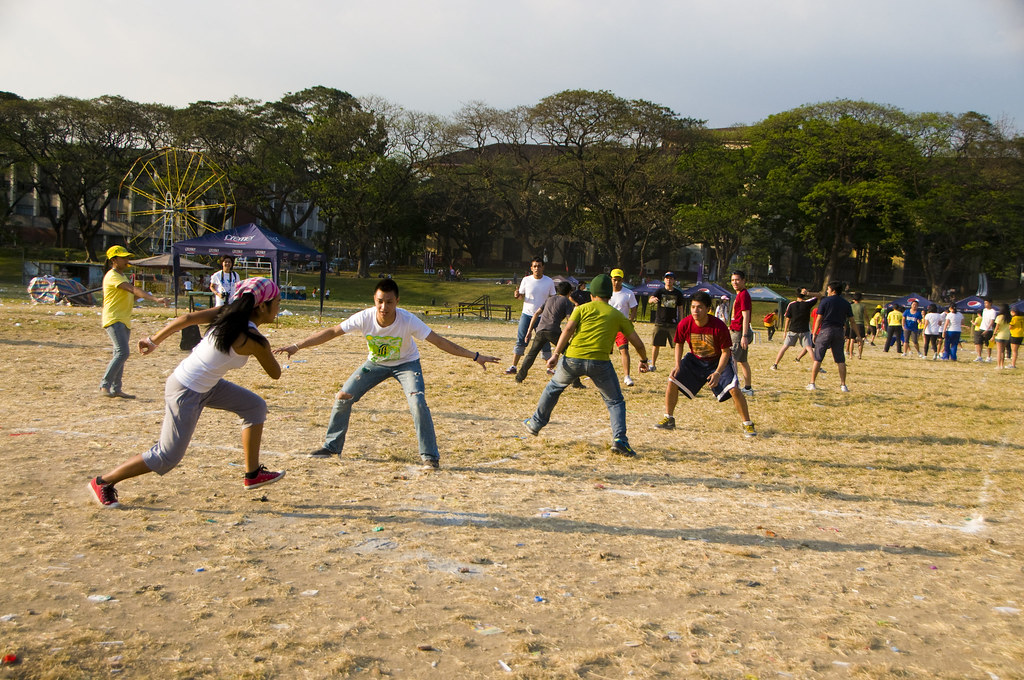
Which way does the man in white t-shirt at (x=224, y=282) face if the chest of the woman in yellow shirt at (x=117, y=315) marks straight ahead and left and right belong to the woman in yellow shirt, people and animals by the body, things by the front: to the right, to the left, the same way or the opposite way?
to the right

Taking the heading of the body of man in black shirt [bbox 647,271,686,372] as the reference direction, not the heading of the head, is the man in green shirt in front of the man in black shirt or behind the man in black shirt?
in front

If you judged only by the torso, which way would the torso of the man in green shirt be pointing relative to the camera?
away from the camera

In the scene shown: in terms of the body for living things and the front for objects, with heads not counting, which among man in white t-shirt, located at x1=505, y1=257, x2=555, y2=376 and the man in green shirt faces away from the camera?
the man in green shirt

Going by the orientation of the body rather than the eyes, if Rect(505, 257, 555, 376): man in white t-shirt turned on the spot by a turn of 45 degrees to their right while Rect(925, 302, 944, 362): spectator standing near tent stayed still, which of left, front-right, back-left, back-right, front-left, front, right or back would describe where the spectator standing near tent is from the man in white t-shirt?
back

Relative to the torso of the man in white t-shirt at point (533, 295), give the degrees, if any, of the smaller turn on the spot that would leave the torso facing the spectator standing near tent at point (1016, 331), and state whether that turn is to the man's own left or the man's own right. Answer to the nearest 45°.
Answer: approximately 135° to the man's own left

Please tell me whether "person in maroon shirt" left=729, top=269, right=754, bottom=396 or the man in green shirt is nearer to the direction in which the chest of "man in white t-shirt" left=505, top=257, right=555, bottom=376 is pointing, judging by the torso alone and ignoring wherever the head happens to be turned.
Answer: the man in green shirt

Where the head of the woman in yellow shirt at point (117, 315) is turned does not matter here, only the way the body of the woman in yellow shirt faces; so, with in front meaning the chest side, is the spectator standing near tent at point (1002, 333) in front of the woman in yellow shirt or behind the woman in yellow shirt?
in front

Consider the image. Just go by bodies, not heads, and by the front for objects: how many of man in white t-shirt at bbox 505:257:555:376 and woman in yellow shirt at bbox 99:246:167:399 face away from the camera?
0

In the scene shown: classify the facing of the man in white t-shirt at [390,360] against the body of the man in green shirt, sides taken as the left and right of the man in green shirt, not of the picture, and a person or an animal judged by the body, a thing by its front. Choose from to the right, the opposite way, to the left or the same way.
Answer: the opposite way

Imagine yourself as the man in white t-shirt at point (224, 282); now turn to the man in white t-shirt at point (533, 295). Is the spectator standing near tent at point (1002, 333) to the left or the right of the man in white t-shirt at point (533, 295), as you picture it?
left

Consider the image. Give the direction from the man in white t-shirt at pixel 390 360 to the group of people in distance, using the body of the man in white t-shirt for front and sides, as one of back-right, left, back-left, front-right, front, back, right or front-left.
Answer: back-left

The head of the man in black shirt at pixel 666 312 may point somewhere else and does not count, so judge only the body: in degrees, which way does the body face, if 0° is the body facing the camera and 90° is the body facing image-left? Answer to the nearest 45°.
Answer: approximately 0°

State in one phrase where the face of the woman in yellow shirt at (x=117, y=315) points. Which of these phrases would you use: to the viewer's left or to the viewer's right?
to the viewer's right

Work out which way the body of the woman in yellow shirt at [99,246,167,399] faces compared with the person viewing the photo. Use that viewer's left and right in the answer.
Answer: facing to the right of the viewer

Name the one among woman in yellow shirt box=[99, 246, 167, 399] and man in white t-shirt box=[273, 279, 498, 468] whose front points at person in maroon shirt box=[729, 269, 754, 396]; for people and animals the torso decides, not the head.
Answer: the woman in yellow shirt
